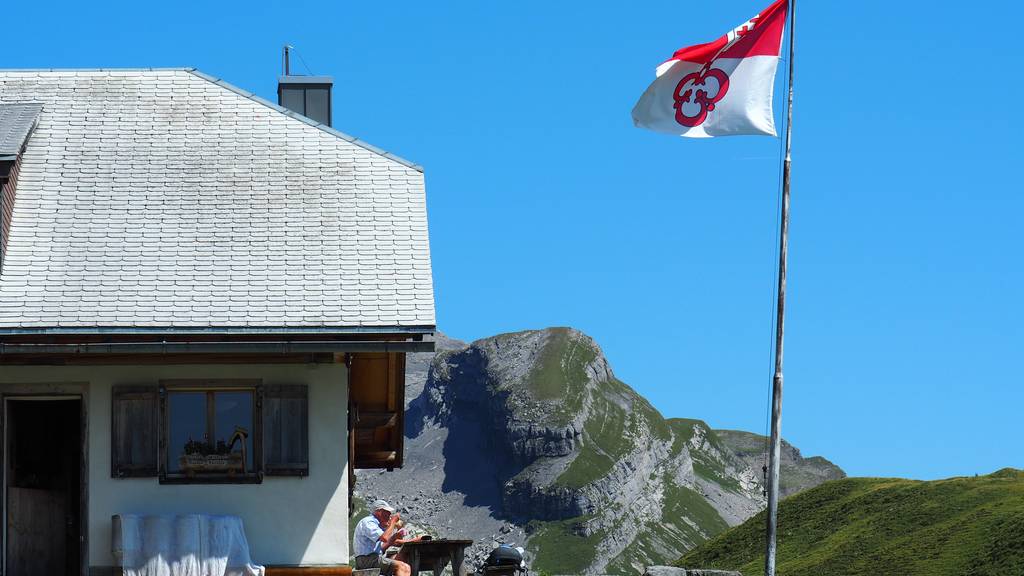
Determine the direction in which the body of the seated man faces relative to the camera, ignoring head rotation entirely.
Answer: to the viewer's right

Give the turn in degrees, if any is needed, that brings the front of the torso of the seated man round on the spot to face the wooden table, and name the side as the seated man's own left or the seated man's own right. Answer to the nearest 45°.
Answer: approximately 45° to the seated man's own left

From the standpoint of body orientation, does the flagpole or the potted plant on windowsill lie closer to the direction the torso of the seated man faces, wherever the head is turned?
the flagpole

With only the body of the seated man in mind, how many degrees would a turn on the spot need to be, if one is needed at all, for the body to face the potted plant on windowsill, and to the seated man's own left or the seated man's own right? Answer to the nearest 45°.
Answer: approximately 135° to the seated man's own right
